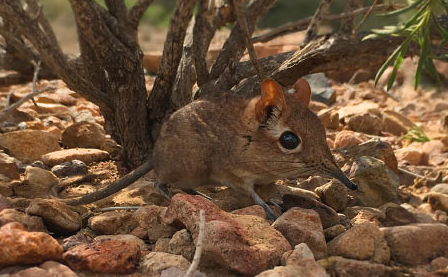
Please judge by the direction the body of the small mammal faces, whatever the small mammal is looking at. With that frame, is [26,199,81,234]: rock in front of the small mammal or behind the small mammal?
behind

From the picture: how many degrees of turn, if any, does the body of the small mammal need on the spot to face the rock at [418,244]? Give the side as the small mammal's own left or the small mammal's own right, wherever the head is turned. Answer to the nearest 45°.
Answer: approximately 45° to the small mammal's own right

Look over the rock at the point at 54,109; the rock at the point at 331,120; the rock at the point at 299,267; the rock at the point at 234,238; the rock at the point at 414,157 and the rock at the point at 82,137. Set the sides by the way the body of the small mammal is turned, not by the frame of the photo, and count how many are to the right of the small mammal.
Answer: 2

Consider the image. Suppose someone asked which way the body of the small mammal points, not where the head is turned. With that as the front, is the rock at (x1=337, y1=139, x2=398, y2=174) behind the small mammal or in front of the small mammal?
in front

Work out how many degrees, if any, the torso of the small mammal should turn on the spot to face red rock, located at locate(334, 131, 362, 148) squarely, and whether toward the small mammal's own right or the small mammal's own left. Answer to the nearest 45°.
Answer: approximately 45° to the small mammal's own left

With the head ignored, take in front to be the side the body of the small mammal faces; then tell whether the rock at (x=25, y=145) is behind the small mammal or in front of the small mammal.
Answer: behind

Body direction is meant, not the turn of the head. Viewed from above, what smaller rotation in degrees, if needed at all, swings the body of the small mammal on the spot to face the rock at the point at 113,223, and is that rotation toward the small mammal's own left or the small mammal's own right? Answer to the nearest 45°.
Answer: approximately 135° to the small mammal's own right

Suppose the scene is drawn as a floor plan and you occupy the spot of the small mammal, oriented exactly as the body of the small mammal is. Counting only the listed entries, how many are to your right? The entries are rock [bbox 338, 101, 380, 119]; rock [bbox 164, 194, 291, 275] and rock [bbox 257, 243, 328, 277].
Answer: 2

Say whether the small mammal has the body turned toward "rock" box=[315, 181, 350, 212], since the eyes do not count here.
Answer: yes

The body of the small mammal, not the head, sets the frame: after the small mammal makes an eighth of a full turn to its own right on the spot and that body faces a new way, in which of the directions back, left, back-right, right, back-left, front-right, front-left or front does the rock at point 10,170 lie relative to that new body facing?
back-right

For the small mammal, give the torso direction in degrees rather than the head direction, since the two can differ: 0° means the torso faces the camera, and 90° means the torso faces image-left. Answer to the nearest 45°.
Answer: approximately 270°

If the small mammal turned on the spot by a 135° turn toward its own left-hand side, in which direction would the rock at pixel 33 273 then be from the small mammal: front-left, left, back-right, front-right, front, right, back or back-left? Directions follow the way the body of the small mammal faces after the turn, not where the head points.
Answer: left

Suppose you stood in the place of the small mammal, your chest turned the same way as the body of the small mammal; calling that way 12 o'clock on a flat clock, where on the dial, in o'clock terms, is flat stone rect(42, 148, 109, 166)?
The flat stone is roughly at 7 o'clock from the small mammal.

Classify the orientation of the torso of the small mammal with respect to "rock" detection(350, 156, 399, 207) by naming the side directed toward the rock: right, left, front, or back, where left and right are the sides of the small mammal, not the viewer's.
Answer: front

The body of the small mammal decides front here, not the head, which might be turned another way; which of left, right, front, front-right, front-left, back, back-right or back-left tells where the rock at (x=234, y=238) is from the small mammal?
right

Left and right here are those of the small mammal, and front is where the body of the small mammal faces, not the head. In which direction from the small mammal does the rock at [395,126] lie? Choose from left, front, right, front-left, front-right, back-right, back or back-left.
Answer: front-left

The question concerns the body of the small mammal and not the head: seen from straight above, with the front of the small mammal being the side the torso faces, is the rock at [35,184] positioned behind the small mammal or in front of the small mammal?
behind

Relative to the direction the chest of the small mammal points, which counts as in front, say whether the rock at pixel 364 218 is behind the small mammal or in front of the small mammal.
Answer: in front
